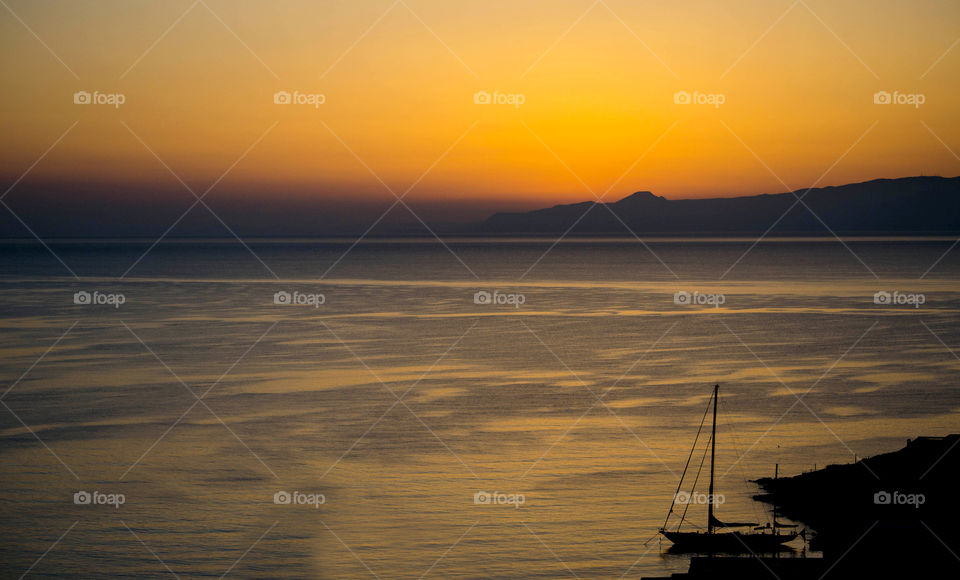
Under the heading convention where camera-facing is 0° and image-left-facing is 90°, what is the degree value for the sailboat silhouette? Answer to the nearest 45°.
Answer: approximately 90°
